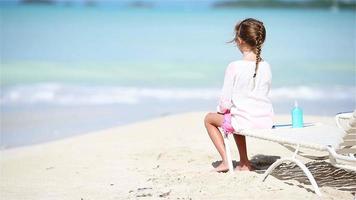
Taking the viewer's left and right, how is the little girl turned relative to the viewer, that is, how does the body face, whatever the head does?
facing away from the viewer and to the left of the viewer

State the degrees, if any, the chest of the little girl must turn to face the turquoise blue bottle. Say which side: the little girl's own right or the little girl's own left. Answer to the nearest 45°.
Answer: approximately 135° to the little girl's own right

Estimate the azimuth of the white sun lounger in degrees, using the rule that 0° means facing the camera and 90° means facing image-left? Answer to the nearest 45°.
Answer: approximately 135°

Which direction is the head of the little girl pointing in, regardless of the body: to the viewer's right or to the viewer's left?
to the viewer's left
